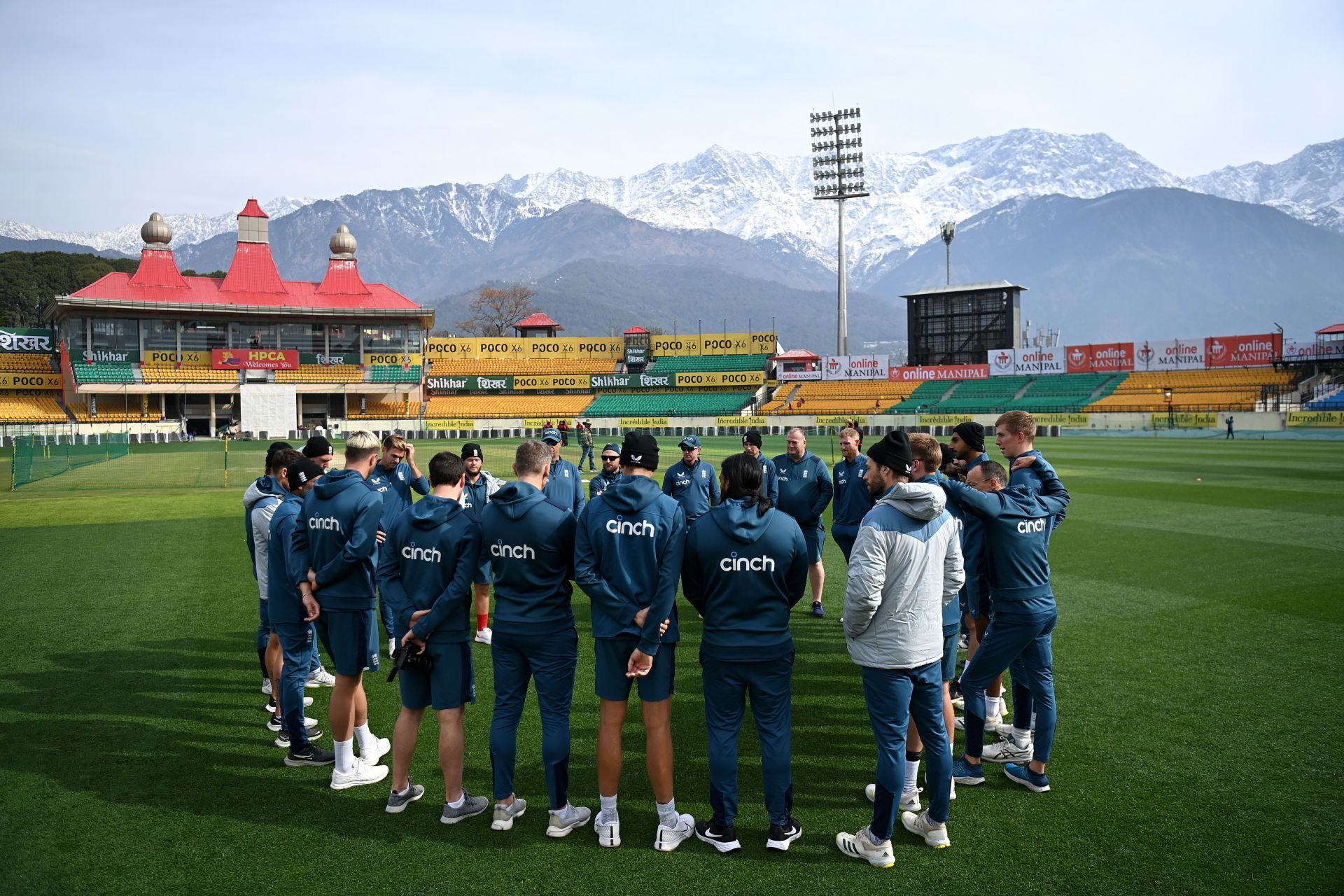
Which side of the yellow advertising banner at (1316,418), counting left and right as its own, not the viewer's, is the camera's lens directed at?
front

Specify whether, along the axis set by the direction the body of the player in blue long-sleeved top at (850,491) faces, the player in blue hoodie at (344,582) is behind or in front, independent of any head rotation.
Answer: in front

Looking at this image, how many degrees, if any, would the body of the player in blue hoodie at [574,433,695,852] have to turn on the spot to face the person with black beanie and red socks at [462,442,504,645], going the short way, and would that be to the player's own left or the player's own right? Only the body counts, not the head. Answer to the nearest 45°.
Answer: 0° — they already face them

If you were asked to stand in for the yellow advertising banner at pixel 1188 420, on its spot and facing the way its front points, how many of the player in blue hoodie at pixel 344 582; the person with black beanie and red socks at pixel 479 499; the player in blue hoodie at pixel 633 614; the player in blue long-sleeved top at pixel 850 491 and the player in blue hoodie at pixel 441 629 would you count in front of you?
5

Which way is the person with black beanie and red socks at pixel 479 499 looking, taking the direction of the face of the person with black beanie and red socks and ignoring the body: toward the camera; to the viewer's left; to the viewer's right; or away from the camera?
toward the camera

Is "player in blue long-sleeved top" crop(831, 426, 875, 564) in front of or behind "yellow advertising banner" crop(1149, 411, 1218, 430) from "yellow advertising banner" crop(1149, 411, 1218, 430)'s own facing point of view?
in front

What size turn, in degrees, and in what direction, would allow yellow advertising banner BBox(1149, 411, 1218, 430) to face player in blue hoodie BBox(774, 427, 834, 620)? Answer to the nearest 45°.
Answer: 0° — it already faces them

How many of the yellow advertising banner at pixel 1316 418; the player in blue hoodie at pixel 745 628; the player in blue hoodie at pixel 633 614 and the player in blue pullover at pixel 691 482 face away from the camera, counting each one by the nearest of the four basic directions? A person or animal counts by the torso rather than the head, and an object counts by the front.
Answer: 2

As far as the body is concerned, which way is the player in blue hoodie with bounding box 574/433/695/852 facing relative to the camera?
away from the camera

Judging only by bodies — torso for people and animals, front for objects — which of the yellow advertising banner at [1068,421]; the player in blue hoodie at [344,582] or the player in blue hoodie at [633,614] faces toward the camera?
the yellow advertising banner

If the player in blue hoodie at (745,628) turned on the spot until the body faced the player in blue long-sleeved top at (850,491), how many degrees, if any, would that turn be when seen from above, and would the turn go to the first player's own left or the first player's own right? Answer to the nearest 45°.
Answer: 0° — they already face them

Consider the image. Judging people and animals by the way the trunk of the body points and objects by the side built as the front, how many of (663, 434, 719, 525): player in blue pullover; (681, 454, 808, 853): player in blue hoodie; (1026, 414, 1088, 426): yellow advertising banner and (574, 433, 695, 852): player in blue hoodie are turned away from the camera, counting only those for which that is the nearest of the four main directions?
2

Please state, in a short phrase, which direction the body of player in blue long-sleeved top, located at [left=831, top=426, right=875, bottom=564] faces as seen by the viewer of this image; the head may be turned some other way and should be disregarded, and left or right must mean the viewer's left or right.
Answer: facing the viewer and to the left of the viewer

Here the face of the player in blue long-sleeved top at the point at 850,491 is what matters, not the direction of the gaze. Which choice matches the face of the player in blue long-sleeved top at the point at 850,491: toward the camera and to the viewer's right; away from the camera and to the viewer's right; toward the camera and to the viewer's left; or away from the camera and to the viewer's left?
toward the camera and to the viewer's left

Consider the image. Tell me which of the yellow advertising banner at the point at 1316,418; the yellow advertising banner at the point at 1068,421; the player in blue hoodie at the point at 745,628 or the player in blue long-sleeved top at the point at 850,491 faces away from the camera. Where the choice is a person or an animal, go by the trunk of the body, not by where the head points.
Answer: the player in blue hoodie at the point at 745,628

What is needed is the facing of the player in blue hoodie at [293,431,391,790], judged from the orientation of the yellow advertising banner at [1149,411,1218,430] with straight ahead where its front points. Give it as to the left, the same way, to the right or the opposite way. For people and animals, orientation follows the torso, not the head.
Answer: the opposite way

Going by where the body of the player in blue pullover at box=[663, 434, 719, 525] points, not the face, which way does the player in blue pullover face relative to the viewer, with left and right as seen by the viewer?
facing the viewer
